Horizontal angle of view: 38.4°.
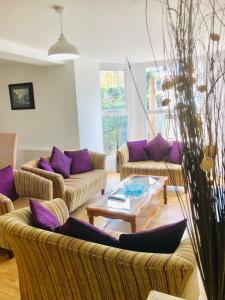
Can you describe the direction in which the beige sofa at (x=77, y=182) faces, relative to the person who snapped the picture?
facing the viewer and to the right of the viewer

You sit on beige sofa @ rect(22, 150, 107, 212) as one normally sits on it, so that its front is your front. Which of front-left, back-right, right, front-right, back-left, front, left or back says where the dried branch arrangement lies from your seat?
front-right

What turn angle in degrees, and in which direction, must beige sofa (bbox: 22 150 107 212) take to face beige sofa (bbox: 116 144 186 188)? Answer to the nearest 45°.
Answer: approximately 90° to its left

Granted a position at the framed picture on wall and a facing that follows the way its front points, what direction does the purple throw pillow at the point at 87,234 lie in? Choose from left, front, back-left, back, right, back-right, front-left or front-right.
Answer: front

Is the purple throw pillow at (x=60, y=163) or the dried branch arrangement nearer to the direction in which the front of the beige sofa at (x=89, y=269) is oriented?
the purple throw pillow

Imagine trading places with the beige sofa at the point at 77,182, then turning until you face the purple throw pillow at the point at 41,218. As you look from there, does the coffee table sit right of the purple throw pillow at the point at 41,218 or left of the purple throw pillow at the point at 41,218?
left

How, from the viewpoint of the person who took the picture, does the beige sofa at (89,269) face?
facing away from the viewer and to the right of the viewer

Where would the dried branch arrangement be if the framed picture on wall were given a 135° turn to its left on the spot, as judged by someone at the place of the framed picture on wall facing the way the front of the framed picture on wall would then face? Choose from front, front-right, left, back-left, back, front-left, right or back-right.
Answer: back-right
